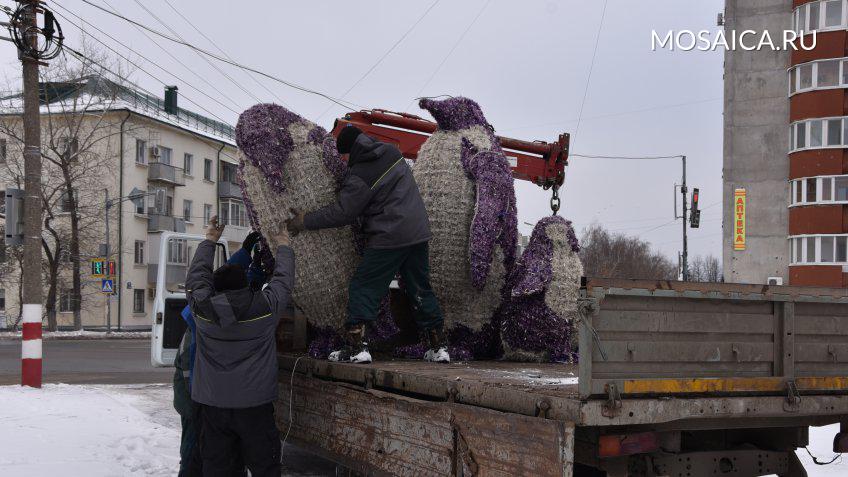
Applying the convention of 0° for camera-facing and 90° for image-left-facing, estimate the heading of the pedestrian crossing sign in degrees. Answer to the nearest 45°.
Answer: approximately 0°

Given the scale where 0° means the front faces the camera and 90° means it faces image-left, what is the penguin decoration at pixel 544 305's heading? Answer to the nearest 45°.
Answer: approximately 315°

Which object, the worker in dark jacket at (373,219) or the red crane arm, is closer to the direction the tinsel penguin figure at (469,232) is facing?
the worker in dark jacket

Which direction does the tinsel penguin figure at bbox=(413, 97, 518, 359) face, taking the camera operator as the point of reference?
facing to the left of the viewer

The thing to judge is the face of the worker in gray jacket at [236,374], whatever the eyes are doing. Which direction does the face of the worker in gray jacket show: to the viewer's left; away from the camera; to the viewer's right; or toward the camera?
away from the camera

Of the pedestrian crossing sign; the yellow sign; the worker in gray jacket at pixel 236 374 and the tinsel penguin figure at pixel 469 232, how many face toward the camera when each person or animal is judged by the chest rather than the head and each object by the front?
2

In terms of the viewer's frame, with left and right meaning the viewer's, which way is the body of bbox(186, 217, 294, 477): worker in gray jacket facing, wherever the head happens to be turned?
facing away from the viewer

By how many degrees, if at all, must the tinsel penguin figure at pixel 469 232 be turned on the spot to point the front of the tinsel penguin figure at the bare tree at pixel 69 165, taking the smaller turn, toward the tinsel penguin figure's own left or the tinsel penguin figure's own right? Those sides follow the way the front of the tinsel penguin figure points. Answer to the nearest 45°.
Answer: approximately 45° to the tinsel penguin figure's own right
